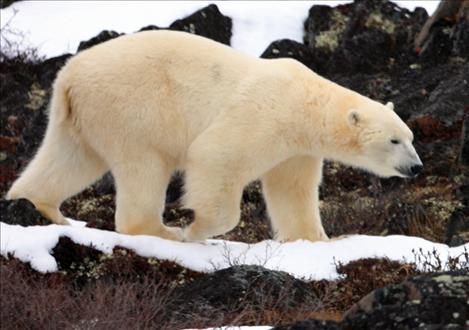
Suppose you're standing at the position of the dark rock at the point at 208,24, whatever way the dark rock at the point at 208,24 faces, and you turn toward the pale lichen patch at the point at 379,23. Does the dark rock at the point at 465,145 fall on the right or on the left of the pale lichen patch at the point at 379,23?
right

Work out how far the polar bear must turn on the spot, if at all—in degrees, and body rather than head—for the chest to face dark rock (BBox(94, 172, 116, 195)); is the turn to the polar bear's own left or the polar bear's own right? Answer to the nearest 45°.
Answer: approximately 90° to the polar bear's own left

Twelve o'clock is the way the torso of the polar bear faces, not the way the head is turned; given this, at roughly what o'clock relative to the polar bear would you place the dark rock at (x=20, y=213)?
The dark rock is roughly at 6 o'clock from the polar bear.

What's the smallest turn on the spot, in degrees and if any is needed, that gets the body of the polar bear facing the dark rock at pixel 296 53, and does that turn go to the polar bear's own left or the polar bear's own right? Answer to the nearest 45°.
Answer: approximately 90° to the polar bear's own left

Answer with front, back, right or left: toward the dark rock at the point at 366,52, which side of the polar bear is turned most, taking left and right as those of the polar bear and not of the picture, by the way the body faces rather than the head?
left

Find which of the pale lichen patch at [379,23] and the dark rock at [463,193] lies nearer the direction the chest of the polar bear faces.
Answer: the dark rock

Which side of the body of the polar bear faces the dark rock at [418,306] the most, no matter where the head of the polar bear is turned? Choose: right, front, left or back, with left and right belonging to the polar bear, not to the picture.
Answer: right

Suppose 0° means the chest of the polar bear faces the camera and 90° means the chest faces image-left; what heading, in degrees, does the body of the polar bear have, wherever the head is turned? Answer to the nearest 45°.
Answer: approximately 270°

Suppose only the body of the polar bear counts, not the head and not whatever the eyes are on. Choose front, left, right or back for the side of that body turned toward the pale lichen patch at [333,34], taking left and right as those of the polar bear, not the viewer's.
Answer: left

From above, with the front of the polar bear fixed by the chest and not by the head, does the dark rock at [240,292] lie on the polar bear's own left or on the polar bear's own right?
on the polar bear's own right

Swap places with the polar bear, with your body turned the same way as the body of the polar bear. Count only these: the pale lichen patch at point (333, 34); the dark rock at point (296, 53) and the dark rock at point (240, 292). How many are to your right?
1

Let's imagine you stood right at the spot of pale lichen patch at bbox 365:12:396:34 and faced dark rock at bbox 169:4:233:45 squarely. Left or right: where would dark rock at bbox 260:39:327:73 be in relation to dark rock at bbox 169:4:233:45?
left
